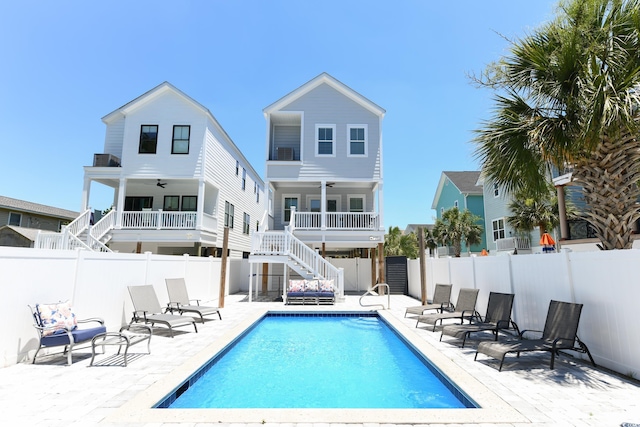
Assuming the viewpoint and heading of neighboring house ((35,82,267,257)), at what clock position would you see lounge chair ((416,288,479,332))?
The lounge chair is roughly at 11 o'clock from the neighboring house.

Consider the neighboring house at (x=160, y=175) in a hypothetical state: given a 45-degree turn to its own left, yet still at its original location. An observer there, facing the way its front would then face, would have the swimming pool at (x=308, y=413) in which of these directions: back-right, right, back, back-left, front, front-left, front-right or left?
front-right

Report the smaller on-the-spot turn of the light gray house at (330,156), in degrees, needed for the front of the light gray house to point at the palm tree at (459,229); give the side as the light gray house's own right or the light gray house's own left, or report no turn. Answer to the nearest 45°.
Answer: approximately 135° to the light gray house's own left

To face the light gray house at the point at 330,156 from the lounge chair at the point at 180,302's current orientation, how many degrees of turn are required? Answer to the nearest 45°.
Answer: approximately 90° to its left

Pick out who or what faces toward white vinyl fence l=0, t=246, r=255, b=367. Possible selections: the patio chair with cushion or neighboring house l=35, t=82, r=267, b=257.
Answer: the neighboring house

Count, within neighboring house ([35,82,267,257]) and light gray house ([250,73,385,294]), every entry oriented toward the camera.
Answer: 2

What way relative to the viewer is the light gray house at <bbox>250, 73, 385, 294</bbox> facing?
toward the camera

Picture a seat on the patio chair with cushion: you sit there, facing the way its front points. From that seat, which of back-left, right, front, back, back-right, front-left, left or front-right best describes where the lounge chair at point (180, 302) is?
left

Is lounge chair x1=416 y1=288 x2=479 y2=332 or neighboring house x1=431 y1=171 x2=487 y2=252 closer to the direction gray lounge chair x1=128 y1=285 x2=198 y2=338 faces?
the lounge chair

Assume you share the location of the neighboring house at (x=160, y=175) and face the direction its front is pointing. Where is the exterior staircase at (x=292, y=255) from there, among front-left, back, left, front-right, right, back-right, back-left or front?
front-left

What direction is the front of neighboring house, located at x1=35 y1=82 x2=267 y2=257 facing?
toward the camera

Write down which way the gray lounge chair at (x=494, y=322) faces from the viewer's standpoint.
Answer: facing the viewer and to the left of the viewer

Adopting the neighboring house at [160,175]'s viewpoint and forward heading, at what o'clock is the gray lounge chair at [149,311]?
The gray lounge chair is roughly at 12 o'clock from the neighboring house.

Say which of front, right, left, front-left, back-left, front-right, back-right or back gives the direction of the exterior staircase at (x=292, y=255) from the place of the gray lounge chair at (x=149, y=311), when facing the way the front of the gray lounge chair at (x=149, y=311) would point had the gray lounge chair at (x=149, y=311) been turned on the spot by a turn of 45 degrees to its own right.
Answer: back-left

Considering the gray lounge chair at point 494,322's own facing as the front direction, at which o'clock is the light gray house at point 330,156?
The light gray house is roughly at 3 o'clock from the gray lounge chair.

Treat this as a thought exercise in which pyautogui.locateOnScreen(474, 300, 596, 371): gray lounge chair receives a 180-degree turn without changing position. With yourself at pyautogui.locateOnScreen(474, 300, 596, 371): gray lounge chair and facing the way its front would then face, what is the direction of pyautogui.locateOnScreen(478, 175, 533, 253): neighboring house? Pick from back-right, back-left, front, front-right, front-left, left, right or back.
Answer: front-left

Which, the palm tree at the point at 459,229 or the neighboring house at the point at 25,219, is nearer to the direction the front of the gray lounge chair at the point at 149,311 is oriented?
the palm tree
